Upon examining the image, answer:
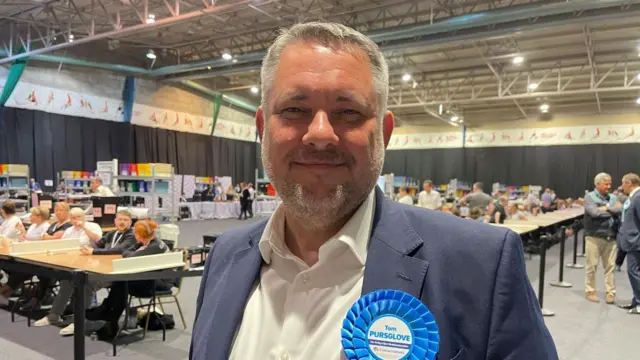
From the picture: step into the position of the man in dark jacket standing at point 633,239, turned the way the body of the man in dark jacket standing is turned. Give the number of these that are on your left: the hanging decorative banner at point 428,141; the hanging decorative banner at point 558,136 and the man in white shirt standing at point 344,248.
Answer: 1

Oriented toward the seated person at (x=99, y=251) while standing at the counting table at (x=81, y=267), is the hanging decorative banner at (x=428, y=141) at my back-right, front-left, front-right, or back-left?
front-right

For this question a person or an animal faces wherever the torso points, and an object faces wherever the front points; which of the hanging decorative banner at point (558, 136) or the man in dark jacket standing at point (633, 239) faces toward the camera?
the hanging decorative banner

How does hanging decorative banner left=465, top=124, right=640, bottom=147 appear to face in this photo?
toward the camera

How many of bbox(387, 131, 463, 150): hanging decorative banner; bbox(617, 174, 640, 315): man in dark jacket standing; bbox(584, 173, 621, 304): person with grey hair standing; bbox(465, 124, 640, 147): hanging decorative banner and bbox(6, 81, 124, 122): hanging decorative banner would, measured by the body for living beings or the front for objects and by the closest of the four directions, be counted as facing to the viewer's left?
1

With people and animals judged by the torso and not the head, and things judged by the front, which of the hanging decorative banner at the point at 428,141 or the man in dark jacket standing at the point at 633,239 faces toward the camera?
the hanging decorative banner

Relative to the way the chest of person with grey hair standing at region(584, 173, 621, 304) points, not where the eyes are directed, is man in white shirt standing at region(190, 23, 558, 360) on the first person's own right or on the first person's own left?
on the first person's own right

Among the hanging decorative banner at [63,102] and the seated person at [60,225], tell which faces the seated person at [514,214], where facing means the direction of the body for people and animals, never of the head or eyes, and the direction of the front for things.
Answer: the hanging decorative banner

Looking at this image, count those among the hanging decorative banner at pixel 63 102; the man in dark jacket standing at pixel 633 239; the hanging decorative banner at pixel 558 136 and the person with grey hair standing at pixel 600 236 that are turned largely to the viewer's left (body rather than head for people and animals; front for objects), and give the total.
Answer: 1

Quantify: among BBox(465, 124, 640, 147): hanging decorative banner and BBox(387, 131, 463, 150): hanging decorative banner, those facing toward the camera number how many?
2

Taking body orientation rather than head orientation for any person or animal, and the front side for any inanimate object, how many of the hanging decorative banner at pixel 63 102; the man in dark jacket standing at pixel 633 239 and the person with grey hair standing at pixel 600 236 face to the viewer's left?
1

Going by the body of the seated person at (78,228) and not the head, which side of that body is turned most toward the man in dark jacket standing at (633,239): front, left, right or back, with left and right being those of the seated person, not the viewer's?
left

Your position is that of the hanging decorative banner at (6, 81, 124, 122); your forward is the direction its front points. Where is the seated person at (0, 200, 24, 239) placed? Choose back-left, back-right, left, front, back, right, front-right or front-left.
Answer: front-right

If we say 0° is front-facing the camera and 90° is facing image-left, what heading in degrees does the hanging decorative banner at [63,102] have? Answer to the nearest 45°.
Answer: approximately 315°

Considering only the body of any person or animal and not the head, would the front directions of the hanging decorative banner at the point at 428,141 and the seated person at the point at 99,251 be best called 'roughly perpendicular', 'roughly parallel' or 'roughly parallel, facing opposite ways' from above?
roughly parallel

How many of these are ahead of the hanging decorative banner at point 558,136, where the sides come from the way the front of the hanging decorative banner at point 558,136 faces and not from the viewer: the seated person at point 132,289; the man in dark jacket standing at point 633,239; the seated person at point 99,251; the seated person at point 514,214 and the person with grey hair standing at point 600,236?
5

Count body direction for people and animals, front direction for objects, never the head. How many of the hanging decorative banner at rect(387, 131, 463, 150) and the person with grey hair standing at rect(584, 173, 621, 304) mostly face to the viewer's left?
0

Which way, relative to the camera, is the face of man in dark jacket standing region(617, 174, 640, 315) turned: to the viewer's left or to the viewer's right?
to the viewer's left

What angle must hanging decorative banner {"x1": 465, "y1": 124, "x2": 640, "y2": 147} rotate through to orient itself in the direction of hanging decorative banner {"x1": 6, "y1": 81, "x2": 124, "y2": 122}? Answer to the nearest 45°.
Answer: approximately 45° to its right

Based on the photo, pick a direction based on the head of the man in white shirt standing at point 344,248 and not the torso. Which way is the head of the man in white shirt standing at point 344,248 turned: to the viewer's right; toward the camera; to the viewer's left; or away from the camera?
toward the camera

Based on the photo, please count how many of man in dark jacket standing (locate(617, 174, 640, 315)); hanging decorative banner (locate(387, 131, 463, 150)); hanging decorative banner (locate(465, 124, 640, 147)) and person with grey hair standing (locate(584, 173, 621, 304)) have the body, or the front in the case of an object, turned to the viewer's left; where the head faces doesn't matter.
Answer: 1

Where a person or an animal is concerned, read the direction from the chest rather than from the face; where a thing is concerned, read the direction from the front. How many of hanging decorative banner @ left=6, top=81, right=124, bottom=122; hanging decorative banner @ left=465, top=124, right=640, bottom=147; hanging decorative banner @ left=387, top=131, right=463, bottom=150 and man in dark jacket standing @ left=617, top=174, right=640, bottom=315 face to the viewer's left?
1
